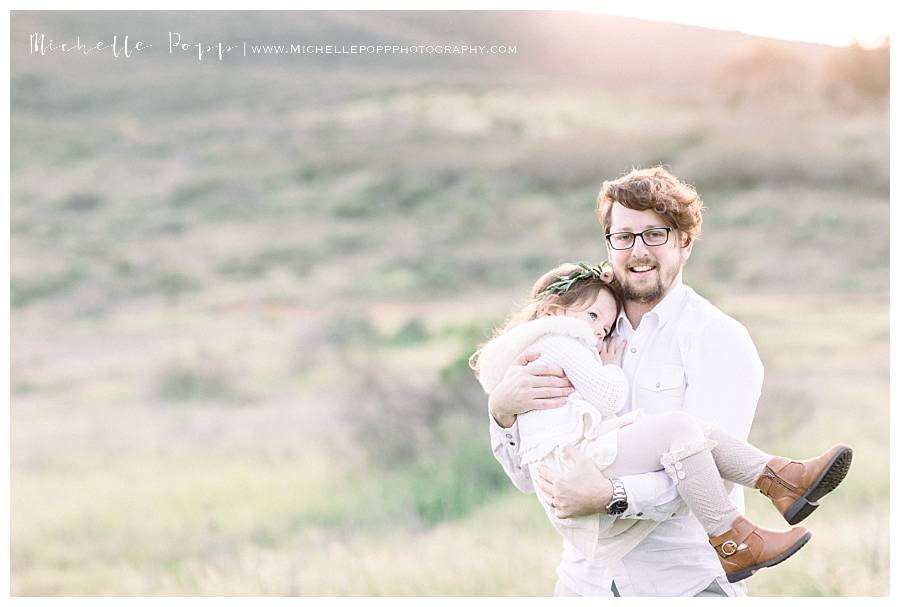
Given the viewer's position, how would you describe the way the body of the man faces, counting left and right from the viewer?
facing the viewer and to the left of the viewer

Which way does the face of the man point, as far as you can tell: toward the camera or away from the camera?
toward the camera

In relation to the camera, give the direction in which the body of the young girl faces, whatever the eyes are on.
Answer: to the viewer's right
